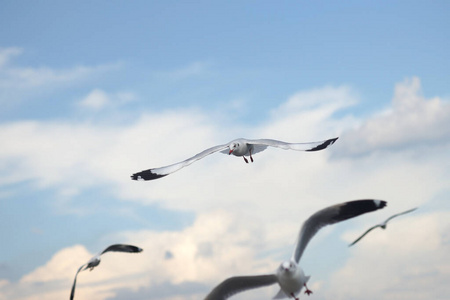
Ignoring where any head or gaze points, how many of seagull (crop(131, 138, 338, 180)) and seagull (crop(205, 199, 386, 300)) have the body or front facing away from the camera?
0

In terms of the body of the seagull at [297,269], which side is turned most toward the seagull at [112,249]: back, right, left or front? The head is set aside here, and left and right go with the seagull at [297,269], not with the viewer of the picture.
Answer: right

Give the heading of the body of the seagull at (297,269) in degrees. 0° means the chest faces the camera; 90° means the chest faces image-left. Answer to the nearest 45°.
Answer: approximately 0°
